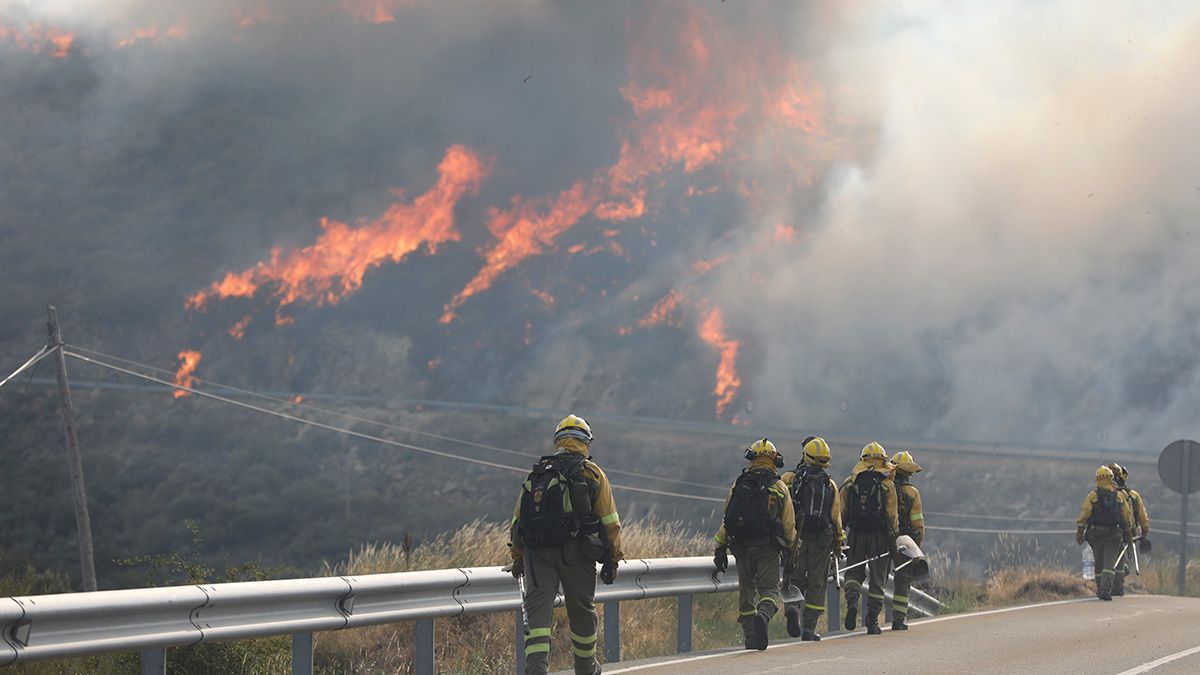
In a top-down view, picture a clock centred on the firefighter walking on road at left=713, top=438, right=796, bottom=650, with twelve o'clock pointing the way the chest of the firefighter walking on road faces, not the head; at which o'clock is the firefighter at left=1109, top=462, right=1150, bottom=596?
The firefighter is roughly at 1 o'clock from the firefighter walking on road.

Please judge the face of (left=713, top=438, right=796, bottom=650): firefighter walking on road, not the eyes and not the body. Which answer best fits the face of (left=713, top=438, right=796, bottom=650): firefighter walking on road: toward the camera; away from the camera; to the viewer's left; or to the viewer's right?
away from the camera

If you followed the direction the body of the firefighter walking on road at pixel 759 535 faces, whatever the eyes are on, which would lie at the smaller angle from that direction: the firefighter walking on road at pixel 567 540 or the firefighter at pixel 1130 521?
the firefighter

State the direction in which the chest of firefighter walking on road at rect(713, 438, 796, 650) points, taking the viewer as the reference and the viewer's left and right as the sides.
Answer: facing away from the viewer

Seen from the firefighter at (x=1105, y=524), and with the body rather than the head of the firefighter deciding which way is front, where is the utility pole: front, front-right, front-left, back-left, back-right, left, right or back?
left

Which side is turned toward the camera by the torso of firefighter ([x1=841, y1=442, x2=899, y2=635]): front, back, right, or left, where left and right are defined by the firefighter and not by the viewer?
back

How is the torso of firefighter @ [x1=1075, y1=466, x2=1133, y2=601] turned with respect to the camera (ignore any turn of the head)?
away from the camera

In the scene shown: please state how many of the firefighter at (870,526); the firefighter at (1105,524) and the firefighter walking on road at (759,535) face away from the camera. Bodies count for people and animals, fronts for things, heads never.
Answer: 3

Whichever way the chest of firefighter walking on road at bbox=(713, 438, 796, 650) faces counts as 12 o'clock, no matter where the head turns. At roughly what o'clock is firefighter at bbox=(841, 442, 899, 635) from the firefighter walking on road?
The firefighter is roughly at 1 o'clock from the firefighter walking on road.
